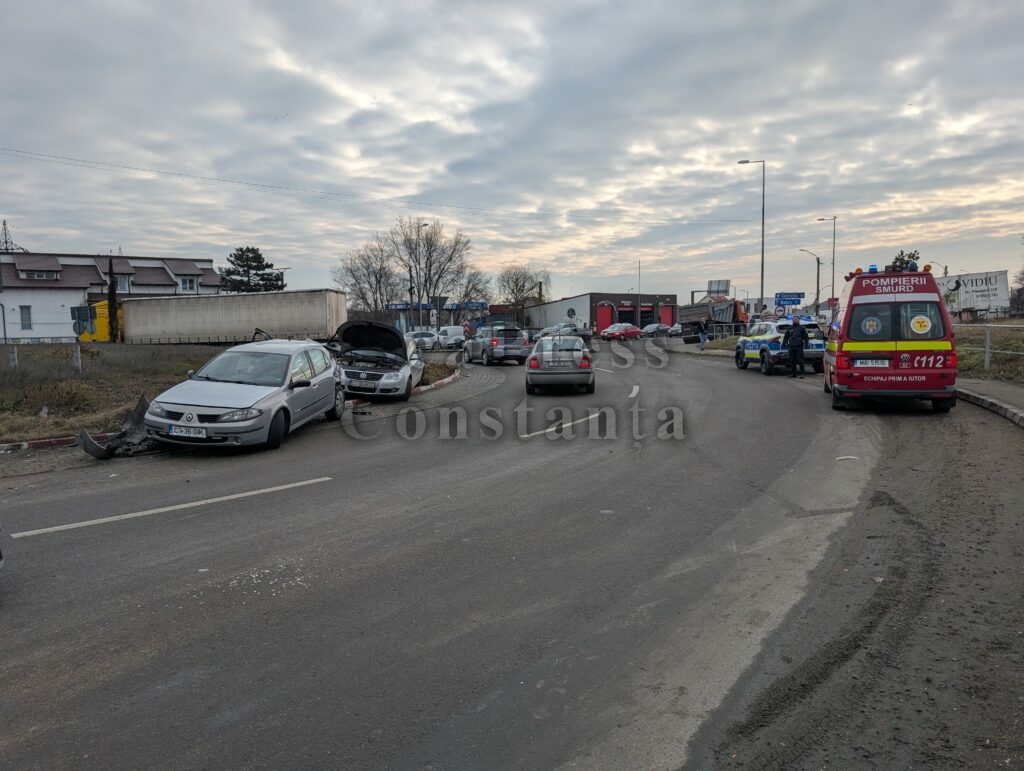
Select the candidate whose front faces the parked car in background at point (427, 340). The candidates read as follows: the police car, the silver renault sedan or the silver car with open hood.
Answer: the police car

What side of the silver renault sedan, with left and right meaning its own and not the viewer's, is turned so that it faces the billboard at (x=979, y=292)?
back

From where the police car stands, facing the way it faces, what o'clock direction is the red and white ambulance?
The red and white ambulance is roughly at 7 o'clock from the police car.

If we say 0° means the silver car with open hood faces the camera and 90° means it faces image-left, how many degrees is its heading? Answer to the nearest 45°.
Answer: approximately 45°

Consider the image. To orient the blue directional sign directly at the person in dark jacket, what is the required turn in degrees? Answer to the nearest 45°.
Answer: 0° — it already faces them

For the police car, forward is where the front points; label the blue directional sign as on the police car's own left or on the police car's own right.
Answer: on the police car's own right

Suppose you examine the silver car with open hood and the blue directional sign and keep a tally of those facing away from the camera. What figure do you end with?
0

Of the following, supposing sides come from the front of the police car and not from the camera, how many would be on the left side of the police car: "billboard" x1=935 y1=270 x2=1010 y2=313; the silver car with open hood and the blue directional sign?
1
